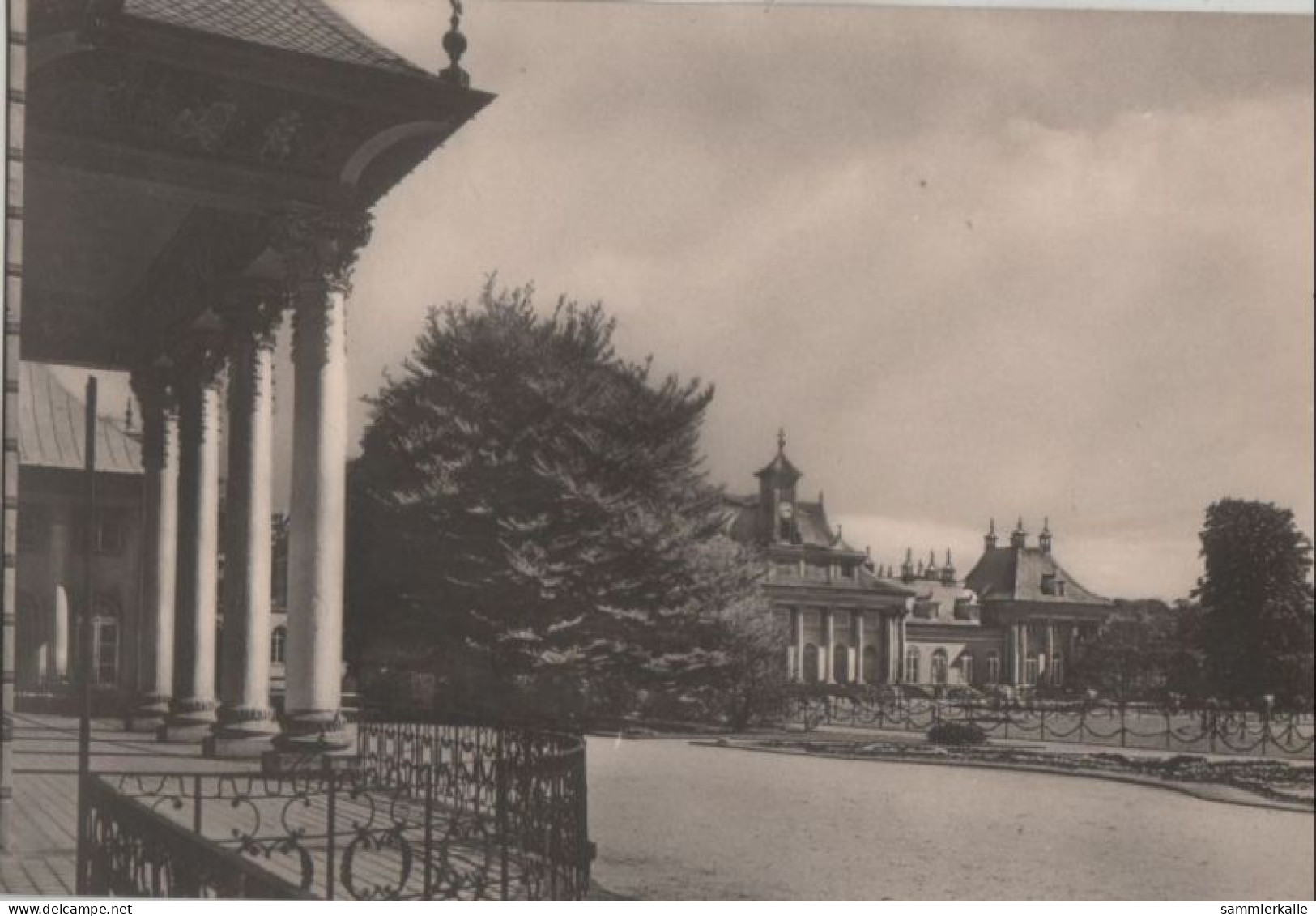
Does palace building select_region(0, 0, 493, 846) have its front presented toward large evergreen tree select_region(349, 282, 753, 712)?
yes

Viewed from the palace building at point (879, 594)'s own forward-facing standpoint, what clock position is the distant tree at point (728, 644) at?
The distant tree is roughly at 2 o'clock from the palace building.

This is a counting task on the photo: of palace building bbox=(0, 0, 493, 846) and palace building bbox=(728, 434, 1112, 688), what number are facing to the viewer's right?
1

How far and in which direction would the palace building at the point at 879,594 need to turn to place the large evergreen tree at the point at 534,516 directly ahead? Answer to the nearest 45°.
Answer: approximately 45° to its right

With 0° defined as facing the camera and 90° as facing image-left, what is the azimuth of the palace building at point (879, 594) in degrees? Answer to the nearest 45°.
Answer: approximately 0°

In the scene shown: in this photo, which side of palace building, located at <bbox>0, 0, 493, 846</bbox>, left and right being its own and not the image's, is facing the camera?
right

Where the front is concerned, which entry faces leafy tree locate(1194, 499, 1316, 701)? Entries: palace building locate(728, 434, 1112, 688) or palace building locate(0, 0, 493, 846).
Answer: palace building locate(0, 0, 493, 846)
